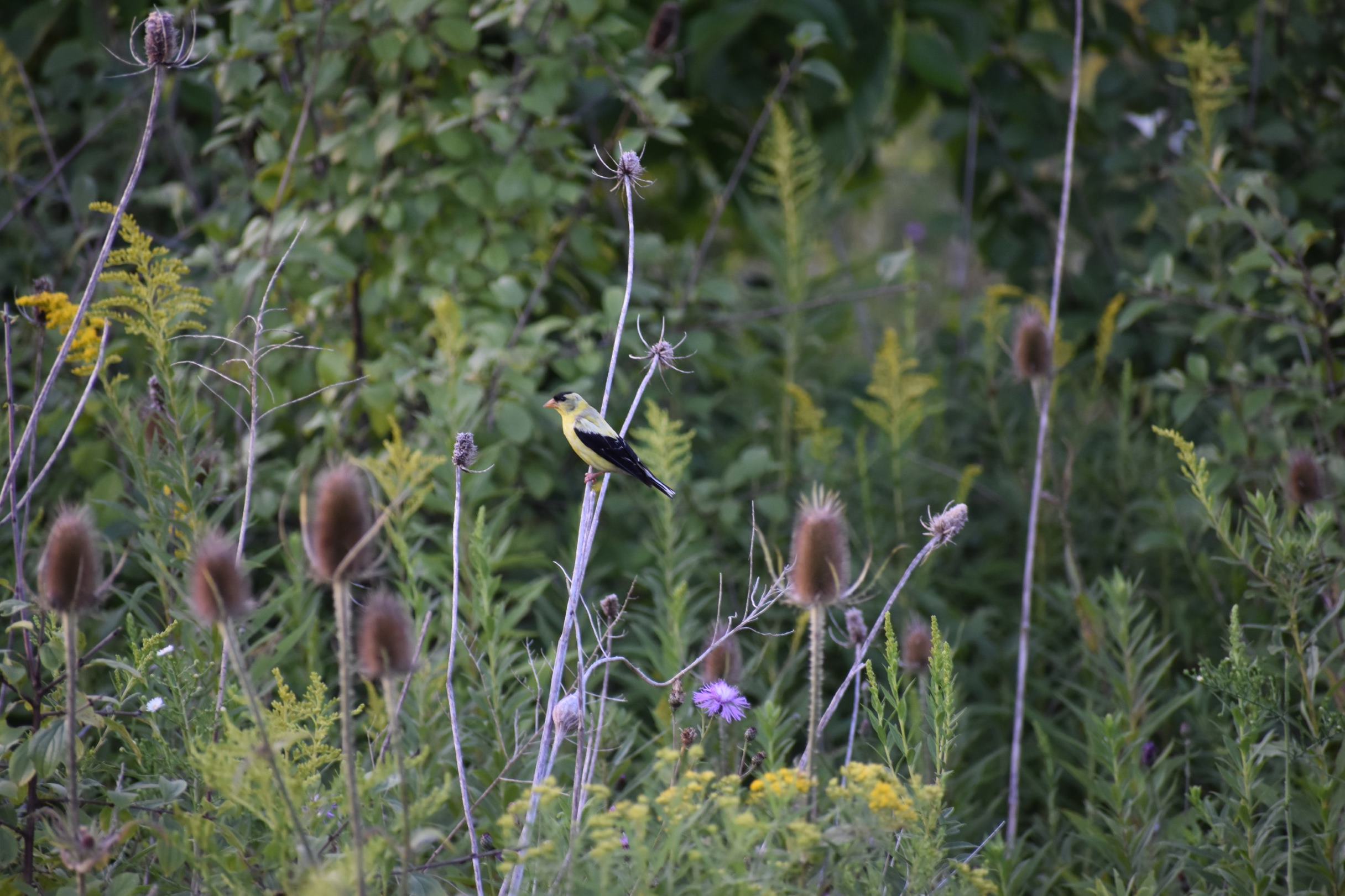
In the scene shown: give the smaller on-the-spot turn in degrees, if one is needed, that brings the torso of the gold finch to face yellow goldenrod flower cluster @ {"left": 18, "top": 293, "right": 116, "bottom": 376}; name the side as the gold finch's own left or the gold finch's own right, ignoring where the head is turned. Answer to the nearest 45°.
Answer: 0° — it already faces it

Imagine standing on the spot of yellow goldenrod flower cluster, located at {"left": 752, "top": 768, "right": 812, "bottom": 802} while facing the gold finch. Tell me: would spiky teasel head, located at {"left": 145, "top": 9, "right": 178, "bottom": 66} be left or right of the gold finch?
left

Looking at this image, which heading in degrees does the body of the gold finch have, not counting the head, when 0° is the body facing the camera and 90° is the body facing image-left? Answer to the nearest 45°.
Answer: approximately 90°
